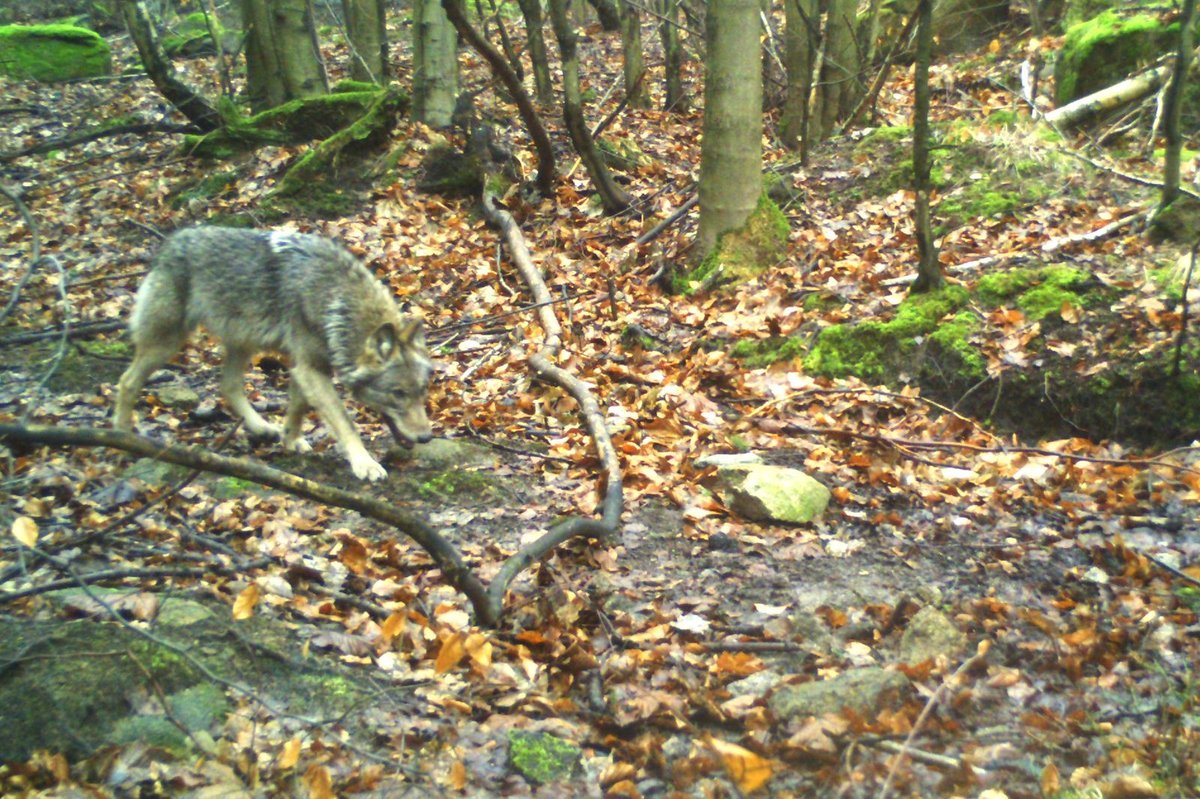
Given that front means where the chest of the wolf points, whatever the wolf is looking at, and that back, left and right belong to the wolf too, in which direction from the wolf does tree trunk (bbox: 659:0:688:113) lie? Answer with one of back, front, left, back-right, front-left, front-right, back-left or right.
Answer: left

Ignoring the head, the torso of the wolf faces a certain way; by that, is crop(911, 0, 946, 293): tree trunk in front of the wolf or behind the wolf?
in front

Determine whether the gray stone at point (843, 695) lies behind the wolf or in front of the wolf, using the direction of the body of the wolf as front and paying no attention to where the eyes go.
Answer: in front

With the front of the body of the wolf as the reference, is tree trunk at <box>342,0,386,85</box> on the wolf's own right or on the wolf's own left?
on the wolf's own left

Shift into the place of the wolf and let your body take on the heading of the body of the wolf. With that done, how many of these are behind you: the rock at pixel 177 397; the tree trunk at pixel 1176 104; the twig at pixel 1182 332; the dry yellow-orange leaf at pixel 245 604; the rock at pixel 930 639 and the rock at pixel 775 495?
1

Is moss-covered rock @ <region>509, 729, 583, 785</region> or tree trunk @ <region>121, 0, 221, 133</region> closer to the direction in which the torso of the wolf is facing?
the moss-covered rock

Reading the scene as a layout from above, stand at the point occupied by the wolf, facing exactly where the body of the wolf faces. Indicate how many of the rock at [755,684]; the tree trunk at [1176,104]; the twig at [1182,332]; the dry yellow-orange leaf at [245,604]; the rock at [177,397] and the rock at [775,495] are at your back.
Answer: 1

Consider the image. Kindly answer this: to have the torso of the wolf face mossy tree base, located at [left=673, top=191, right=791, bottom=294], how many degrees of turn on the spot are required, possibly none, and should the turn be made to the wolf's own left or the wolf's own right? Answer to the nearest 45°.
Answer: approximately 45° to the wolf's own left

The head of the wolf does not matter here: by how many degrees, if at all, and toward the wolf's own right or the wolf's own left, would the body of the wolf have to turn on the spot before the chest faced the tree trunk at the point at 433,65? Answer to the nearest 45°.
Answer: approximately 135° to the wolf's own left

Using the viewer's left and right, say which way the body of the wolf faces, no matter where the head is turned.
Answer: facing the viewer and to the right of the viewer
